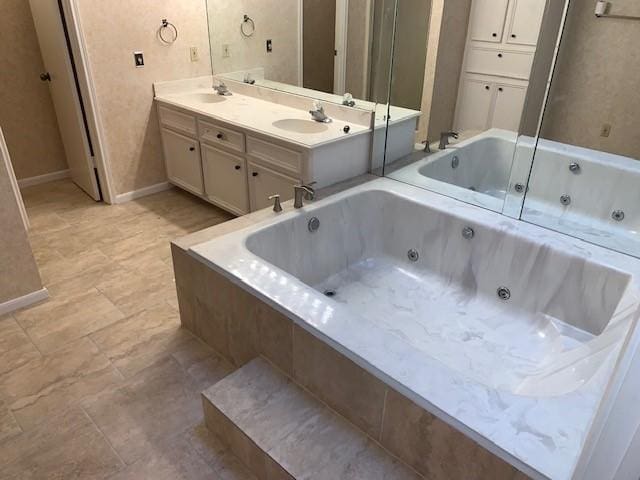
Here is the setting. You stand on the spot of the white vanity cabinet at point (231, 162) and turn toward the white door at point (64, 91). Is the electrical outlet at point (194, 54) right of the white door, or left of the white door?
right

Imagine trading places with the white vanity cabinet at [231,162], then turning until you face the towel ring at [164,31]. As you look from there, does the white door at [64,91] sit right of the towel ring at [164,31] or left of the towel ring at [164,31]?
left

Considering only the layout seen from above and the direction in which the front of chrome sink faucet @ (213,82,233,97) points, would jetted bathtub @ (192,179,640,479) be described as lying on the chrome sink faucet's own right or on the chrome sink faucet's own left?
on the chrome sink faucet's own left
